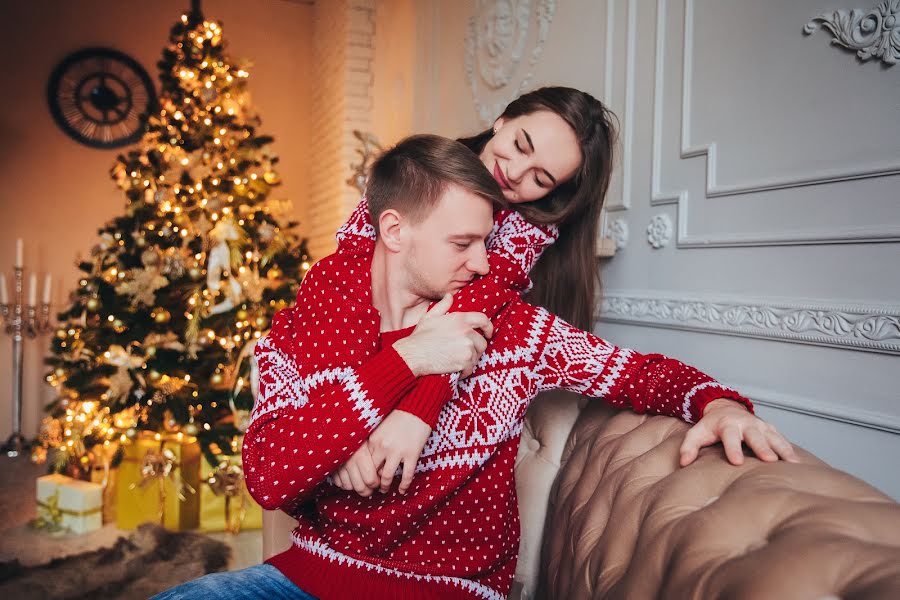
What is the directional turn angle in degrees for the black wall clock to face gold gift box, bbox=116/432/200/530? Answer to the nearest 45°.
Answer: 0° — it already faces it

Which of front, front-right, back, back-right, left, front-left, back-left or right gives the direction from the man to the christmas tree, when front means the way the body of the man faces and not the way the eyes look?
back-right

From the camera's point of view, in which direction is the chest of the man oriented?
toward the camera

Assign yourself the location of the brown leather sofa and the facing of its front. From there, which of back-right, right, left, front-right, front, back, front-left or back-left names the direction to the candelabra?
right

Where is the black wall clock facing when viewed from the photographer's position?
facing the viewer

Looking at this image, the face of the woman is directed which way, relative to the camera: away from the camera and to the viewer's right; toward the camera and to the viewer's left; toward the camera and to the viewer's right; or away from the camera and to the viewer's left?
toward the camera and to the viewer's left

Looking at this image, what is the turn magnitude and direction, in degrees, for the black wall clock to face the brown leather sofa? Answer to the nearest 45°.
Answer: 0° — it already faces it

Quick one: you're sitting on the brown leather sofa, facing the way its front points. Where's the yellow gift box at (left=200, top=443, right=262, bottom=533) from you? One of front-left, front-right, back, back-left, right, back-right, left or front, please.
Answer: right

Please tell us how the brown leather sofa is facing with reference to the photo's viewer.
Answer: facing the viewer and to the left of the viewer

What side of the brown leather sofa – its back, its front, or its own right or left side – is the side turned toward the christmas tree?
right

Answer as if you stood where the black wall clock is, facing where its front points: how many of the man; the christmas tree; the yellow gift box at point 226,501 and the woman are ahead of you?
4

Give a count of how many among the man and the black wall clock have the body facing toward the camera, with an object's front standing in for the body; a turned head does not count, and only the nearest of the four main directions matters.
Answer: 2

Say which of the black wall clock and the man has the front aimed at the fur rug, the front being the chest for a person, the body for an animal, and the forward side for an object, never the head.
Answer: the black wall clock

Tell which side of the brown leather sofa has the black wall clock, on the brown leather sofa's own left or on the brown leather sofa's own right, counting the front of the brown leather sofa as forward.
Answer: on the brown leather sofa's own right

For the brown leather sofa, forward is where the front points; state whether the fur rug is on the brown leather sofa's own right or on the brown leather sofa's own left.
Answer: on the brown leather sofa's own right

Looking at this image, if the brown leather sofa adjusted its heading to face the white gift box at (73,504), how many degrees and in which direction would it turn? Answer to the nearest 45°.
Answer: approximately 90° to its right
